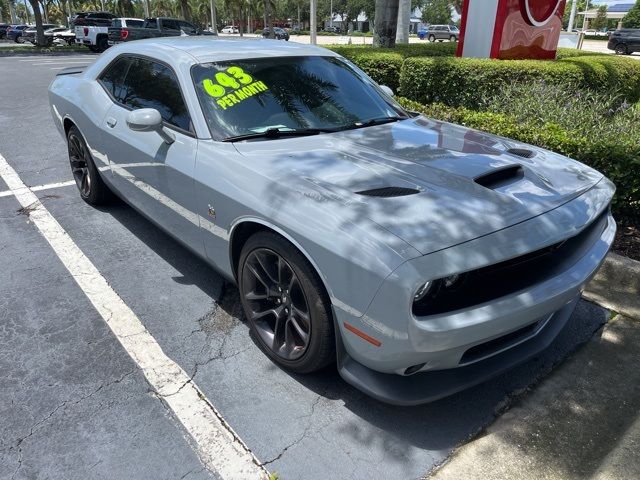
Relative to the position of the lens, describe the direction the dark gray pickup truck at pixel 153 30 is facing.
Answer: facing away from the viewer and to the right of the viewer

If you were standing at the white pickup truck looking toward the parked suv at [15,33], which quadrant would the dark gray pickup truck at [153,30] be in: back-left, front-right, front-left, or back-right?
back-right

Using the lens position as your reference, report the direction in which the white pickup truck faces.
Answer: facing away from the viewer and to the right of the viewer

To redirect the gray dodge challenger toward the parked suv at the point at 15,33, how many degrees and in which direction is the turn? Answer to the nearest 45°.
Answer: approximately 180°

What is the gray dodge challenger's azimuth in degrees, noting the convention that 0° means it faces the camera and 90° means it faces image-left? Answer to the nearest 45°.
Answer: approximately 315°

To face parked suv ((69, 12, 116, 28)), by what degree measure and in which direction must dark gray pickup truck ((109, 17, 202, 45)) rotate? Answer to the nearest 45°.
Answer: approximately 90° to its left

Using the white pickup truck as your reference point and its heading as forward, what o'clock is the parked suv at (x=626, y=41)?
The parked suv is roughly at 2 o'clock from the white pickup truck.

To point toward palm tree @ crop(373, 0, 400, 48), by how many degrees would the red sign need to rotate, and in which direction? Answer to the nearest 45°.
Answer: approximately 135° to its right

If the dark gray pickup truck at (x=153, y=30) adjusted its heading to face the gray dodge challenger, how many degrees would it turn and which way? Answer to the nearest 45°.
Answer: approximately 135° to its right

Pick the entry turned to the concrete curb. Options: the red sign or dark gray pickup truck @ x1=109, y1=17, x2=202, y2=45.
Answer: the red sign

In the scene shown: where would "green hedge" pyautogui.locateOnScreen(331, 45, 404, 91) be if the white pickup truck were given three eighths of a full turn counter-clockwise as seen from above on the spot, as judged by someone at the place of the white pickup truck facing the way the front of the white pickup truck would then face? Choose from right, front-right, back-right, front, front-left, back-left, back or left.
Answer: left

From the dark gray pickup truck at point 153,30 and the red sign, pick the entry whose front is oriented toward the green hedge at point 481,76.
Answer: the red sign

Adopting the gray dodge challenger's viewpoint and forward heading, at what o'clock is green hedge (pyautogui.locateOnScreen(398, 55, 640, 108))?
The green hedge is roughly at 8 o'clock from the gray dodge challenger.
